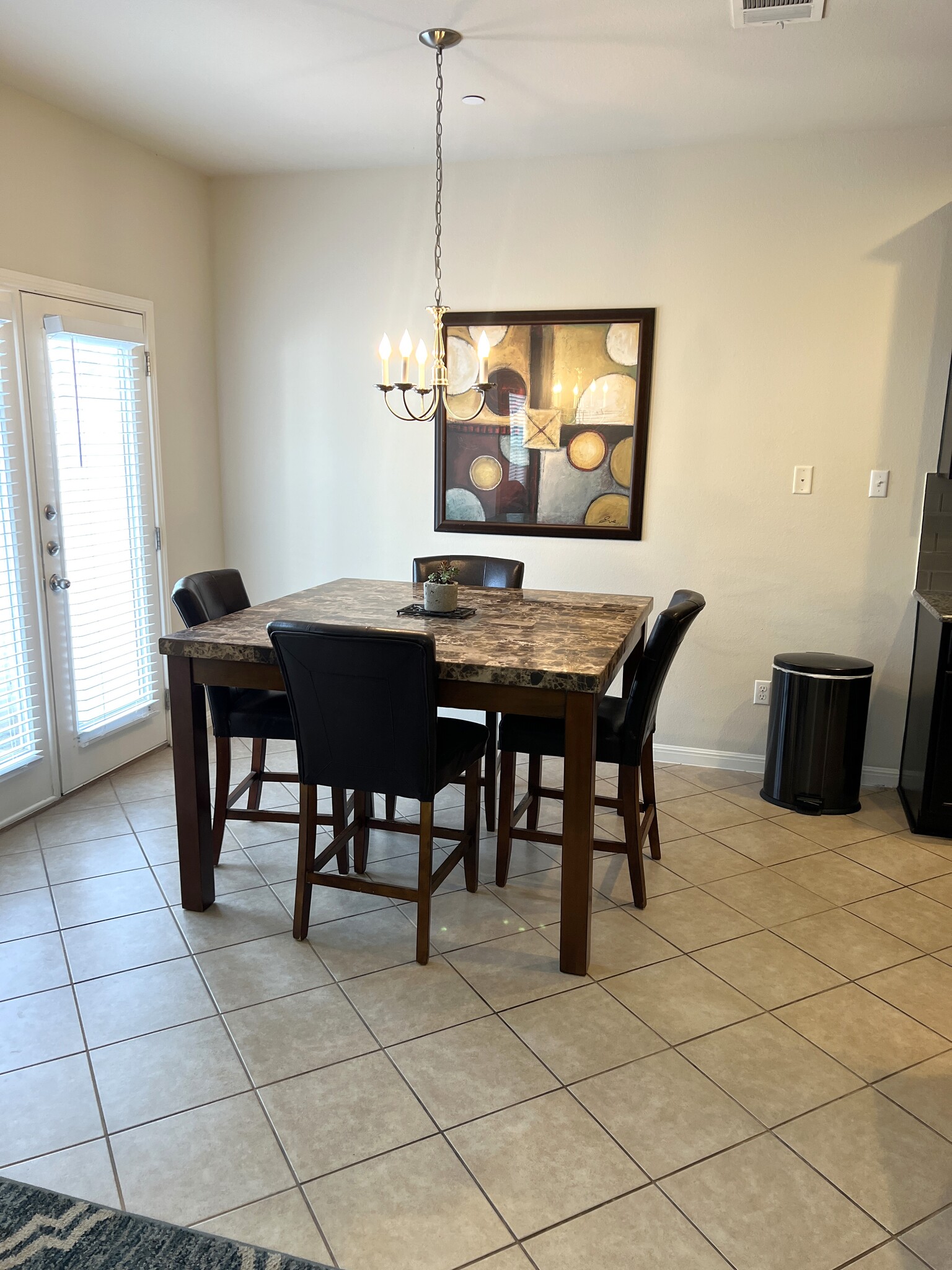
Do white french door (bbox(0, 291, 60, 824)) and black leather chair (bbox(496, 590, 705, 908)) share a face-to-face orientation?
yes

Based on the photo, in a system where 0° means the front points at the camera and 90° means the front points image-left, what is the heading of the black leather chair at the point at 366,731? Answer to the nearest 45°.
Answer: approximately 225°

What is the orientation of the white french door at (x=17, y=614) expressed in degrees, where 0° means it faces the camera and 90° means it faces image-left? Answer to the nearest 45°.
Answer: approximately 315°

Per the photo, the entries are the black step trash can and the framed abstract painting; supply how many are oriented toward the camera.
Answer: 2

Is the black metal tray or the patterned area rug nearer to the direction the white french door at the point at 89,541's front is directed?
the black metal tray

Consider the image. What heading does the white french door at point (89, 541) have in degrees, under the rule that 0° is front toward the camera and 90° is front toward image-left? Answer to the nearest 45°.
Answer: approximately 315°

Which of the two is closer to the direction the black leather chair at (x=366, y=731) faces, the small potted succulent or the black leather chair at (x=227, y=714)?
the small potted succulent

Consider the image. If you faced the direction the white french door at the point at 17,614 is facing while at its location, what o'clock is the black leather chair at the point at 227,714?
The black leather chair is roughly at 12 o'clock from the white french door.

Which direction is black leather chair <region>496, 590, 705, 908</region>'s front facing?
to the viewer's left

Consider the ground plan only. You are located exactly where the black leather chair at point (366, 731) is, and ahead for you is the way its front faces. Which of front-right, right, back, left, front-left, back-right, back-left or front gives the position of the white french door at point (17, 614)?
left
